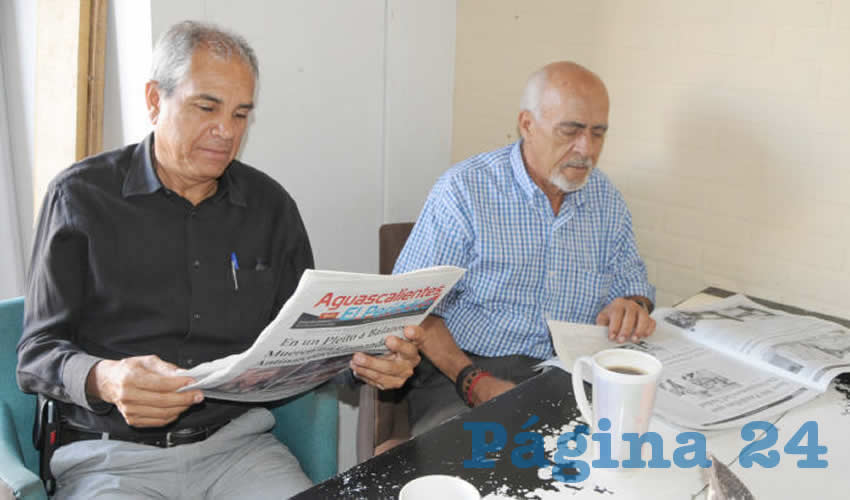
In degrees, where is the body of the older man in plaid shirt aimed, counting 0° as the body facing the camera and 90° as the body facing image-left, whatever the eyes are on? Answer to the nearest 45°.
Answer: approximately 315°

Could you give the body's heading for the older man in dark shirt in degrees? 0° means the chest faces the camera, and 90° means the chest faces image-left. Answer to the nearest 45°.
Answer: approximately 315°

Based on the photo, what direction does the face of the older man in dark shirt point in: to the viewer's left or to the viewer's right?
to the viewer's right

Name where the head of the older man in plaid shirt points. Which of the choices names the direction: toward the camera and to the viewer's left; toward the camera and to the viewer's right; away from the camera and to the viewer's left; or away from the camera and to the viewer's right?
toward the camera and to the viewer's right

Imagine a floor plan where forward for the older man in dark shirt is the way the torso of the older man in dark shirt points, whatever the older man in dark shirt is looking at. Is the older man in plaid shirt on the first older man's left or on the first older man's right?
on the first older man's left

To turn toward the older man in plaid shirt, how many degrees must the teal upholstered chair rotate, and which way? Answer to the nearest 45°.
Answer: approximately 90° to its left

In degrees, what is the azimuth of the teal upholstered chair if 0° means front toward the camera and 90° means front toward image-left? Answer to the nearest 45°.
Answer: approximately 315°
